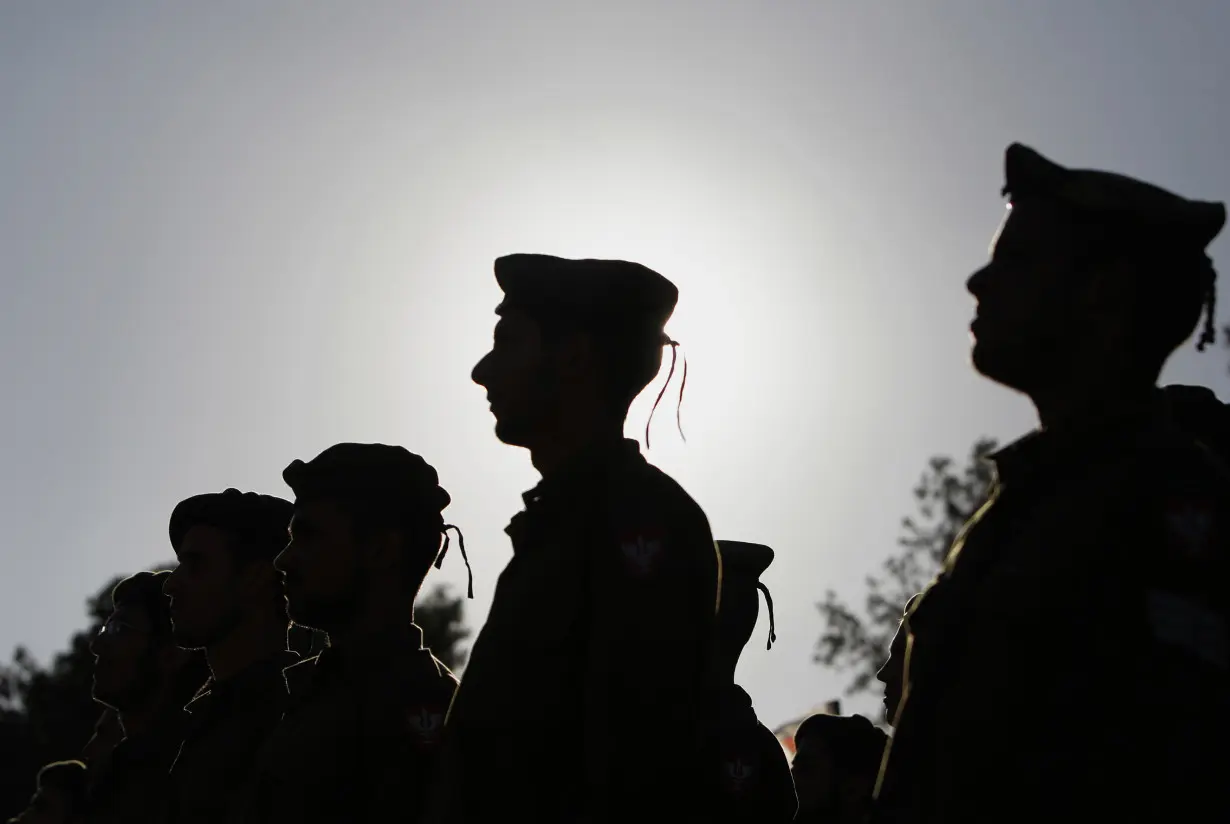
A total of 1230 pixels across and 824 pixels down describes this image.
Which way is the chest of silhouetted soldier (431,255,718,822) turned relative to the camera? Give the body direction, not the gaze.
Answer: to the viewer's left

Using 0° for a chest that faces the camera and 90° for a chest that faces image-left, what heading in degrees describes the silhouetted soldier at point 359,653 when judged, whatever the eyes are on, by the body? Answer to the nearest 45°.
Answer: approximately 90°

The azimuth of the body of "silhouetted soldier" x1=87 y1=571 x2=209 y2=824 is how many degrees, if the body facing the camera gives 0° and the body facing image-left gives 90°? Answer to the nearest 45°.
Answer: approximately 90°

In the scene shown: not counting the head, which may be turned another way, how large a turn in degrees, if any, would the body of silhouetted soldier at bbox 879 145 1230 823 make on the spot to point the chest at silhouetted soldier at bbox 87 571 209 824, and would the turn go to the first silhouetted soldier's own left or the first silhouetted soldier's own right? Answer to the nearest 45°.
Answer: approximately 45° to the first silhouetted soldier's own right

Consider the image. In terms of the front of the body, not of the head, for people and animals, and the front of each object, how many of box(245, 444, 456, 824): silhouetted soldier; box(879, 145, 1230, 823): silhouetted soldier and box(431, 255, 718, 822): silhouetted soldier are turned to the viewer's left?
3

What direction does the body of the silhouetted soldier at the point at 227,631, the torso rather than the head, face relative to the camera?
to the viewer's left

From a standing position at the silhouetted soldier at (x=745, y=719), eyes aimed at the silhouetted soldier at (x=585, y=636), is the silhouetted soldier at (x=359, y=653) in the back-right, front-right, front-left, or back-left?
front-right

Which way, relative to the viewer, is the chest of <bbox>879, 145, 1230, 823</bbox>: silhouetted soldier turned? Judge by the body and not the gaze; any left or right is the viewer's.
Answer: facing to the left of the viewer

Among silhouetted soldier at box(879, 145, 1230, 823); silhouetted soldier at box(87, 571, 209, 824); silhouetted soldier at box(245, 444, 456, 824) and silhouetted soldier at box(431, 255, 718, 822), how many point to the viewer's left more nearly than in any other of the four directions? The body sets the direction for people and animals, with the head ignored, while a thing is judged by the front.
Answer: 4

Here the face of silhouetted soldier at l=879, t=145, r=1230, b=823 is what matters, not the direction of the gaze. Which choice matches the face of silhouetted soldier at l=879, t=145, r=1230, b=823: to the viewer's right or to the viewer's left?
to the viewer's left

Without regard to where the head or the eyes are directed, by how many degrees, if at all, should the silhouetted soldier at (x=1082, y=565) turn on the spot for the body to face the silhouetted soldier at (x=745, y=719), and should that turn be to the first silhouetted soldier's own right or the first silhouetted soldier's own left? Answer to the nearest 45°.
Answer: approximately 45° to the first silhouetted soldier's own right

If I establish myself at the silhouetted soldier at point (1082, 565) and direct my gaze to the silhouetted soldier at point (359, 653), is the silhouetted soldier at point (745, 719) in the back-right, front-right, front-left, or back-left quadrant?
front-right

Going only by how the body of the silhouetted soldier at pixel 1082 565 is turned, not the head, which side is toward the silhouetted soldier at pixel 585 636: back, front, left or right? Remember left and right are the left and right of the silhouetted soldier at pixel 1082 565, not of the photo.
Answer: front

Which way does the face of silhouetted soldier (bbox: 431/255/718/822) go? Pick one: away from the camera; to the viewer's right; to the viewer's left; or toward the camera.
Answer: to the viewer's left
